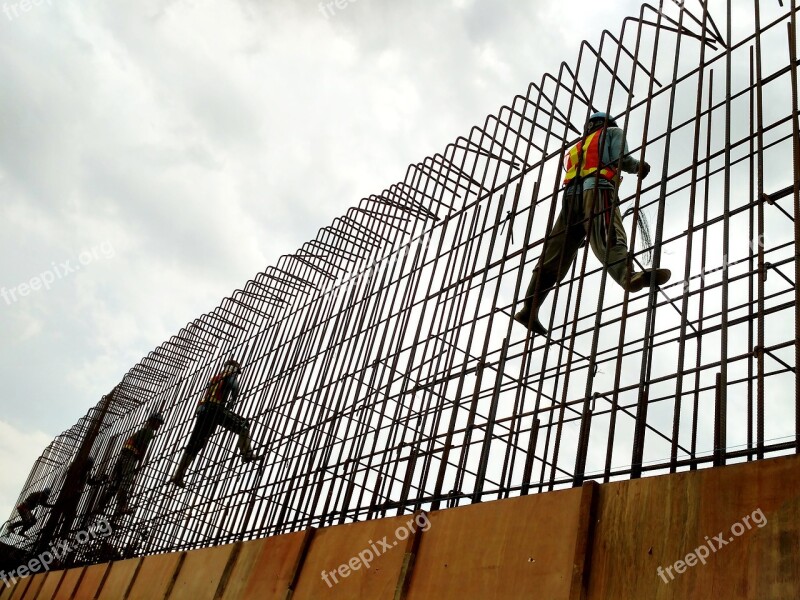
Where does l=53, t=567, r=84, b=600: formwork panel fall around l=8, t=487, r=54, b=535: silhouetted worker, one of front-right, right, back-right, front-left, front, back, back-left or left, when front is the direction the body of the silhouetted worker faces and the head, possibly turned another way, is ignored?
right

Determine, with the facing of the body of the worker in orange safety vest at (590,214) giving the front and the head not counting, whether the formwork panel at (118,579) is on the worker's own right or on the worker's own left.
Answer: on the worker's own left

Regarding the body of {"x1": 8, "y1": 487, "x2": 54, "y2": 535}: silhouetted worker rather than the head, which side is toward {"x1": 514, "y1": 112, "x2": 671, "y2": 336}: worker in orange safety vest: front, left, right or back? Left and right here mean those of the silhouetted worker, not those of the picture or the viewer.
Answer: right

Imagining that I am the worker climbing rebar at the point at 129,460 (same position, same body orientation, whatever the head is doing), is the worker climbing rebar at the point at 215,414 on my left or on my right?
on my right

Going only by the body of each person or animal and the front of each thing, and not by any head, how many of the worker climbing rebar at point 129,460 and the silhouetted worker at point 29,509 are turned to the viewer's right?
2

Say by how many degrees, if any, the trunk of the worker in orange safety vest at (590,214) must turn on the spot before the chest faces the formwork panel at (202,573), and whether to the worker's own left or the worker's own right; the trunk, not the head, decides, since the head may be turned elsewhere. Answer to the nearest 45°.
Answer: approximately 90° to the worker's own left

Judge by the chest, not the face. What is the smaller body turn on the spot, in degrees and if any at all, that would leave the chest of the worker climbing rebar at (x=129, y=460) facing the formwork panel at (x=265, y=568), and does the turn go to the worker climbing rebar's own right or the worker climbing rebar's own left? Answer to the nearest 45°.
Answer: approximately 90° to the worker climbing rebar's own right

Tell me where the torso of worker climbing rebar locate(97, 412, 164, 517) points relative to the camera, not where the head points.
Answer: to the viewer's right

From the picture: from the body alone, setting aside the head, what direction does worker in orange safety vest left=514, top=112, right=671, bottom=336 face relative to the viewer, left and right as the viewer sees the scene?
facing away from the viewer and to the right of the viewer

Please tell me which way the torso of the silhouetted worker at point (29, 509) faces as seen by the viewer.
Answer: to the viewer's right

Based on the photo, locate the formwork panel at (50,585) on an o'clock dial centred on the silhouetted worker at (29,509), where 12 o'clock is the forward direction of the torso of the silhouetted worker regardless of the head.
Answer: The formwork panel is roughly at 3 o'clock from the silhouetted worker.

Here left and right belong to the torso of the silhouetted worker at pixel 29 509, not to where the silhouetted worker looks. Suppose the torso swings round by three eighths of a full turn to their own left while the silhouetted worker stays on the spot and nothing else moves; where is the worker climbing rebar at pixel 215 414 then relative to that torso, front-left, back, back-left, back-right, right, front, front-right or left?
back-left
